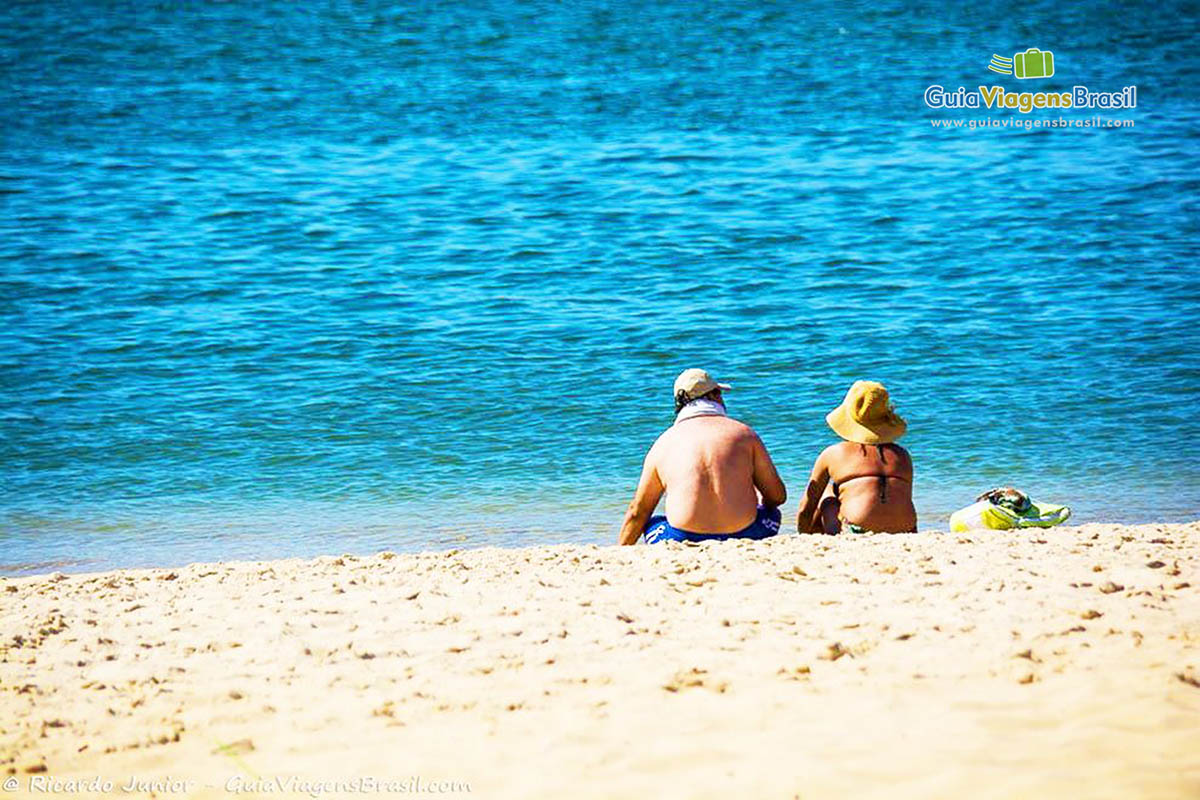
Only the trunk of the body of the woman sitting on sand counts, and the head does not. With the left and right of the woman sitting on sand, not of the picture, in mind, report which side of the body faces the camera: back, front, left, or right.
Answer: back

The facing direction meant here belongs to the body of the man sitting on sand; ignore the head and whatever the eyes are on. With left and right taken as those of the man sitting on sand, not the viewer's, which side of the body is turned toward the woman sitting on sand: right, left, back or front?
right

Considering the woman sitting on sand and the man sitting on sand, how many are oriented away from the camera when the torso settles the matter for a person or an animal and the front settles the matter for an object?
2

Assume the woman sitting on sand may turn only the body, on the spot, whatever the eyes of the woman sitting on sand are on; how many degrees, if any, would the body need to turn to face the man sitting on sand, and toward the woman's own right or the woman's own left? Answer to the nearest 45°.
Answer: approximately 135° to the woman's own left

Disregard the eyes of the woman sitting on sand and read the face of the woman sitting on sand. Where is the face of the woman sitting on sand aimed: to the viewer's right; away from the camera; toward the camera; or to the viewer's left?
away from the camera

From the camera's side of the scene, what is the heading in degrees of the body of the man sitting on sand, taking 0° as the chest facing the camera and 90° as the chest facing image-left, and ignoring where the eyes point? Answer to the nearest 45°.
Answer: approximately 180°
